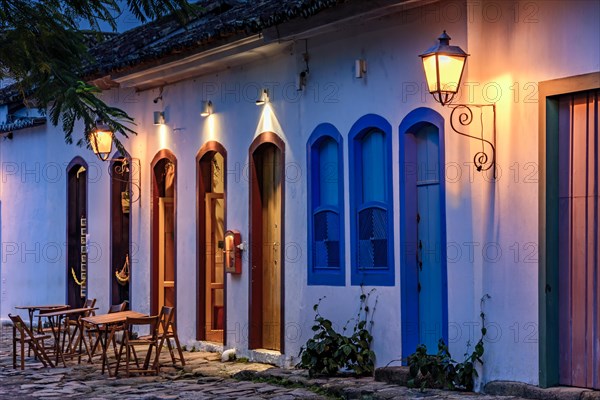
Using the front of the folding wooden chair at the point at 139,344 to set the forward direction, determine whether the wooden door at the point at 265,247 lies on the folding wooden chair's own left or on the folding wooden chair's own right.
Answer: on the folding wooden chair's own right

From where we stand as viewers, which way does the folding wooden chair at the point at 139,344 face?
facing away from the viewer and to the left of the viewer

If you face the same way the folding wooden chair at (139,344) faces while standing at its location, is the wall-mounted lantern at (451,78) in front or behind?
behind

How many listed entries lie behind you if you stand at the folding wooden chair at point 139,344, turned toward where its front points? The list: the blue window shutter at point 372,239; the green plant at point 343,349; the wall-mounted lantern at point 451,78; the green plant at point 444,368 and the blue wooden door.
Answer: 5

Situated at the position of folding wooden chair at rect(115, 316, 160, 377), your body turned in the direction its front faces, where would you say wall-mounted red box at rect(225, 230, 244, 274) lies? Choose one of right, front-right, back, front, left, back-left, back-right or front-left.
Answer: right

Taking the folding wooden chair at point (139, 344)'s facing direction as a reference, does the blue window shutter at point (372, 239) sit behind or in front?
behind

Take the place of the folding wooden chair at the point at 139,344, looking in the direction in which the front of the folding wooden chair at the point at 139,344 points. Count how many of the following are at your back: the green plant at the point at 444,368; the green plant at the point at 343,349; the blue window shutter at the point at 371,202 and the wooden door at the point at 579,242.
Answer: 4

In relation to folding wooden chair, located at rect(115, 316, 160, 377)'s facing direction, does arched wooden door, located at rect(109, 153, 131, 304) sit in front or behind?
in front
